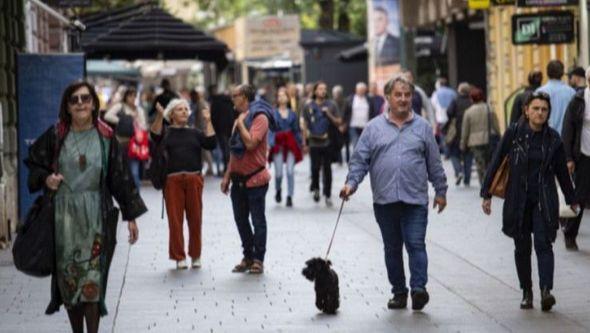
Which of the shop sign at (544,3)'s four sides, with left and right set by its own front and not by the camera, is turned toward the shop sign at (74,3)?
right

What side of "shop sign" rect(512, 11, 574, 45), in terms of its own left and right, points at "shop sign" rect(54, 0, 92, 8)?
right

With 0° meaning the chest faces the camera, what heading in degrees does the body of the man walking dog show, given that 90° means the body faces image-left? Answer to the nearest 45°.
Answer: approximately 0°

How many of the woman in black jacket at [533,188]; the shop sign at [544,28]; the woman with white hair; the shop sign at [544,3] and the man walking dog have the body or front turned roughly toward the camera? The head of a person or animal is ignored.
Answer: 5

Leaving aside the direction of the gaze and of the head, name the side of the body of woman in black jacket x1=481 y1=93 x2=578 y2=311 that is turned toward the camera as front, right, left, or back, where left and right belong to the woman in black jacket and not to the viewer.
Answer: front

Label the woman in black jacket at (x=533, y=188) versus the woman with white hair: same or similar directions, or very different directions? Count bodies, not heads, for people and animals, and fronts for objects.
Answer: same or similar directions

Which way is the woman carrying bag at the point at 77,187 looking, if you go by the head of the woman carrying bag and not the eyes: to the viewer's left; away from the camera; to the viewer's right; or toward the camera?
toward the camera

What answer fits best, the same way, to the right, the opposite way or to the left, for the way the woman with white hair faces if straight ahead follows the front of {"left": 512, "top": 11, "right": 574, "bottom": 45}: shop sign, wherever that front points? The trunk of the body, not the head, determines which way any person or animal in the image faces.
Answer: the same way

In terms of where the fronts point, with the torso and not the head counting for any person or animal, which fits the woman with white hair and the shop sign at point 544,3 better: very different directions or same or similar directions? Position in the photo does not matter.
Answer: same or similar directions

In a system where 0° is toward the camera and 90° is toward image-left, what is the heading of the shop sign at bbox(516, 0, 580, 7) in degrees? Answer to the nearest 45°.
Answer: approximately 0°

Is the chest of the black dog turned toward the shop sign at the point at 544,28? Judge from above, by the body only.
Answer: no

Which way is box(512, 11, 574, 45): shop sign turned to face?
toward the camera

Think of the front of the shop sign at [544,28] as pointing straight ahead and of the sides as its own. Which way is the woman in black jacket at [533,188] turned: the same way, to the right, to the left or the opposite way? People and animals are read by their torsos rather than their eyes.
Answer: the same way

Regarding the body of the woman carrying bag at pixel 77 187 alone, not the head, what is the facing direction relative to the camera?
toward the camera

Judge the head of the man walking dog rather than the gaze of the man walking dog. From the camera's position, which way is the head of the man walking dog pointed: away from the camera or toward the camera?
toward the camera
